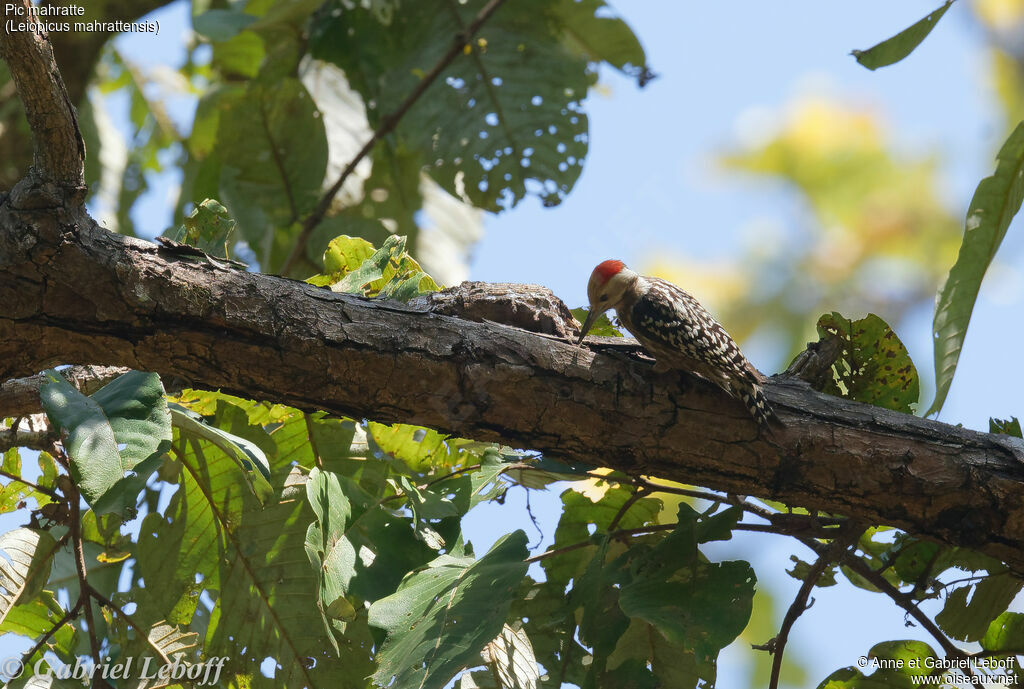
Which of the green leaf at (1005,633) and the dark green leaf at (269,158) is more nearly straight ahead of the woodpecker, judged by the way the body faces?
the dark green leaf

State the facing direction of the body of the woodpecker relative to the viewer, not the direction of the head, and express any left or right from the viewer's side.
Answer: facing to the left of the viewer

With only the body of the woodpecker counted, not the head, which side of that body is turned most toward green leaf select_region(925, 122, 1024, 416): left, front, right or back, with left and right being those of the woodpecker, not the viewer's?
back

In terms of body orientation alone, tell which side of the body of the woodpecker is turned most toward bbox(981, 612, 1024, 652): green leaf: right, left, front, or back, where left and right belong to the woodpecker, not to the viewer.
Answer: back
